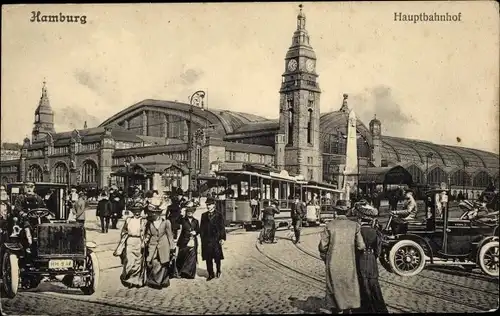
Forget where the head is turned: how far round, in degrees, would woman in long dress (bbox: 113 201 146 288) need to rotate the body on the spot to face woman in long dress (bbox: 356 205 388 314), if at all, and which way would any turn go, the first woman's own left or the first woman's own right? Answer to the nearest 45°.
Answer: approximately 45° to the first woman's own left

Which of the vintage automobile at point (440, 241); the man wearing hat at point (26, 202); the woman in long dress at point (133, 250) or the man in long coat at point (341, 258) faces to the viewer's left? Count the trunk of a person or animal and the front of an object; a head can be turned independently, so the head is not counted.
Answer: the vintage automobile

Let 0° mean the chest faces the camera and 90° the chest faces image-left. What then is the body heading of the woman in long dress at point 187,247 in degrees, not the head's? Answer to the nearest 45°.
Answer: approximately 0°

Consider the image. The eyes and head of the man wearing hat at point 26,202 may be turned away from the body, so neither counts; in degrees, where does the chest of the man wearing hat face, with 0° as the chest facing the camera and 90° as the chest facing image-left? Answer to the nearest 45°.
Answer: approximately 0°

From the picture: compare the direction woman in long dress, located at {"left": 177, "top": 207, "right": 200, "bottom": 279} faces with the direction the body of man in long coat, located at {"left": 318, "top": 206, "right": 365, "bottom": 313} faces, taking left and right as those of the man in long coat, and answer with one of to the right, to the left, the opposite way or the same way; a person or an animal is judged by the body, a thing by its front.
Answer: the opposite way

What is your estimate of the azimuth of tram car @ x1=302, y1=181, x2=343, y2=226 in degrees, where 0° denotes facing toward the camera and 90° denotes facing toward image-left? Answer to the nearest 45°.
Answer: approximately 45°

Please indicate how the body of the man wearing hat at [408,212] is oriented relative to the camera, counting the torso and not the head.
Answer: to the viewer's left

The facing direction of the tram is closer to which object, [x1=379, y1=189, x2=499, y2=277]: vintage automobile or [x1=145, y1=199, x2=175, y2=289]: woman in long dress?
the woman in long dress

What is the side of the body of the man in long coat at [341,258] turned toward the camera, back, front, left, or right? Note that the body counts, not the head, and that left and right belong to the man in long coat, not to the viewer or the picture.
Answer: back
